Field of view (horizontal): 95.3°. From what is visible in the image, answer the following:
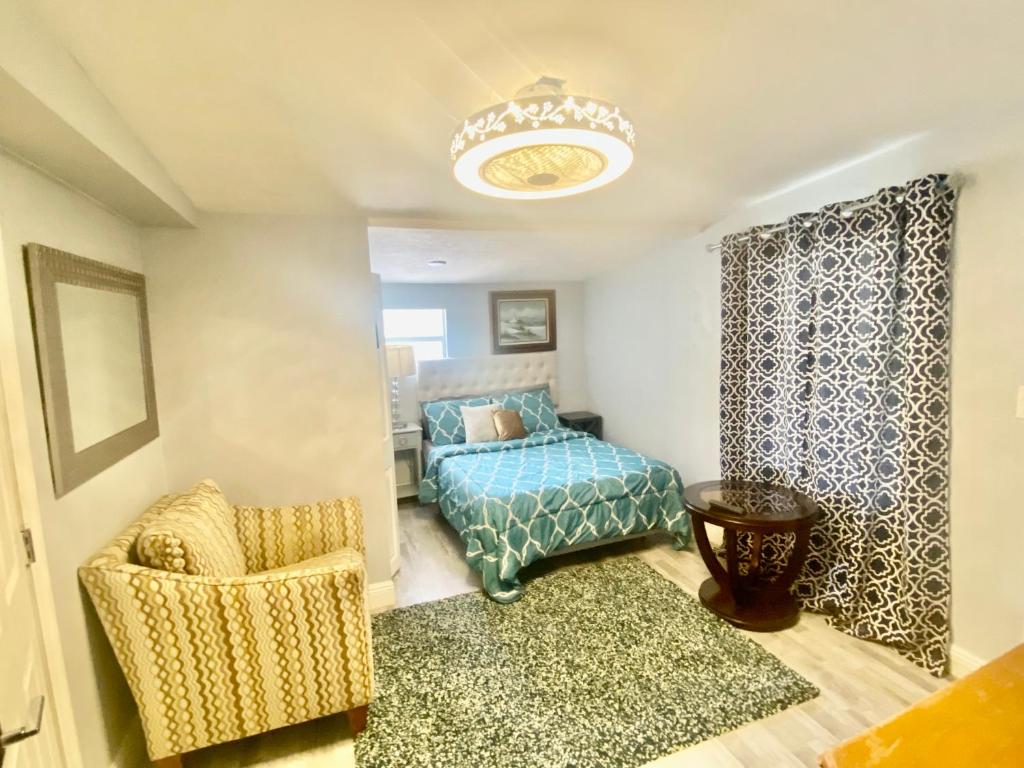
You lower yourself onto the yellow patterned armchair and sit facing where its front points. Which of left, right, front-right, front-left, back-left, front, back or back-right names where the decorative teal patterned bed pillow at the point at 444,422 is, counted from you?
front-left

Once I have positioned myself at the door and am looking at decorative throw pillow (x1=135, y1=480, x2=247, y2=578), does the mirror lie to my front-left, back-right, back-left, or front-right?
front-left

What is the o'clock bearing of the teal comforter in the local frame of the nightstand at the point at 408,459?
The teal comforter is roughly at 11 o'clock from the nightstand.

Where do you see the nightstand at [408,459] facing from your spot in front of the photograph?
facing the viewer

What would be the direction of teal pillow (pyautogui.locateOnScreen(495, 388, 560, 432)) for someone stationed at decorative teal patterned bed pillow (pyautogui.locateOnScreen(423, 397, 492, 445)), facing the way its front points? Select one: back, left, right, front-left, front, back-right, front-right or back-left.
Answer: left

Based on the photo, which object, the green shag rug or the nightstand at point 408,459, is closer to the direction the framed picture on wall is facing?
the green shag rug

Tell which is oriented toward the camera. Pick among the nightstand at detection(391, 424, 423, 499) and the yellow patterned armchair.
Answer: the nightstand

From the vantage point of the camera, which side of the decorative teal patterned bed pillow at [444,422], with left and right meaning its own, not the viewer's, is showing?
front

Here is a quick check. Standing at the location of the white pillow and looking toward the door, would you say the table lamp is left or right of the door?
right

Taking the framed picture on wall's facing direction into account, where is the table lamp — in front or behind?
in front

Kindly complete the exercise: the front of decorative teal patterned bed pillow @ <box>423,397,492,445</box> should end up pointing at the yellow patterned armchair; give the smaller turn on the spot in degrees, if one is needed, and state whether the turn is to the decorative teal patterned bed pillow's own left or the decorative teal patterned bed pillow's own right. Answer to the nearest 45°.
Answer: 0° — it already faces it

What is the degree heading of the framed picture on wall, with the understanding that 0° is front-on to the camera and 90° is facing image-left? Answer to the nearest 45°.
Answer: approximately 0°
